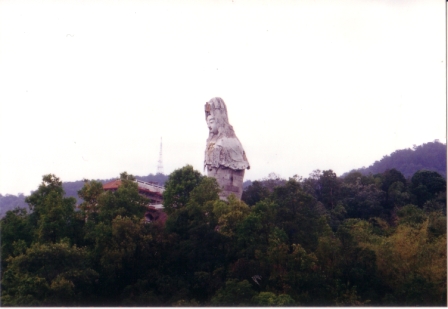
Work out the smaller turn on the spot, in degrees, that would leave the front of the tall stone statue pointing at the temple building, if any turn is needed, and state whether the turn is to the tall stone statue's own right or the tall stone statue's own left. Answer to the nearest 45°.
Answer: approximately 45° to the tall stone statue's own right

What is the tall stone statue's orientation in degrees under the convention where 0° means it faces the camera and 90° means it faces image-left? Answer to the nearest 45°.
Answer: approximately 90°
